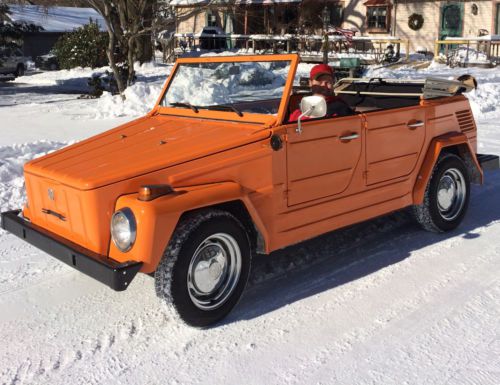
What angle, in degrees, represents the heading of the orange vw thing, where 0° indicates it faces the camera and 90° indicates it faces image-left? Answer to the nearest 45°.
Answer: approximately 45°

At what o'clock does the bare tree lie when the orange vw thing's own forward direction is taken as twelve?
The bare tree is roughly at 4 o'clock from the orange vw thing.

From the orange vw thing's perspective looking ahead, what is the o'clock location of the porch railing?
The porch railing is roughly at 5 o'clock from the orange vw thing.

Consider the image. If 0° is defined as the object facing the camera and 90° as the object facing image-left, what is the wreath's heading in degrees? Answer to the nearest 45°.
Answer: approximately 0°

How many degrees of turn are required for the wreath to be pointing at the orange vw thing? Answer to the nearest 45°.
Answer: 0° — it already faces it

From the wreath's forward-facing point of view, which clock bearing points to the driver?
The driver is roughly at 12 o'clock from the wreath.

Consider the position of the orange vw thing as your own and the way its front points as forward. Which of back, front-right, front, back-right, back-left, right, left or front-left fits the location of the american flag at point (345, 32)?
back-right

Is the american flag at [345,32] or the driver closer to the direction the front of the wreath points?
the driver

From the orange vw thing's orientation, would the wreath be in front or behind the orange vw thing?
behind

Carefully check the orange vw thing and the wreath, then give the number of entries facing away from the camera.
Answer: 0
